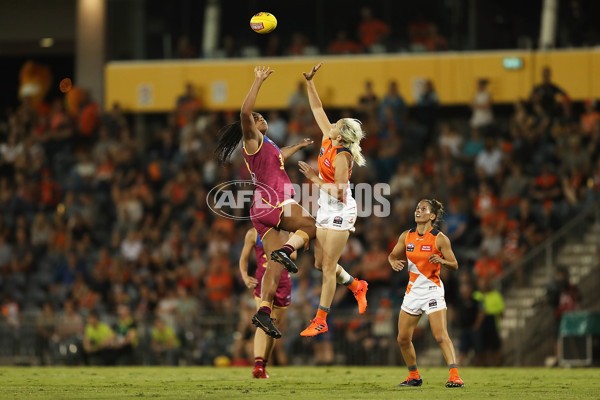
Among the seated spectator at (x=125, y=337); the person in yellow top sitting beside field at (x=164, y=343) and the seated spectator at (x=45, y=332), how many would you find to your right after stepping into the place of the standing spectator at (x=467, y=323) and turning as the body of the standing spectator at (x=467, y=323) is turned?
3

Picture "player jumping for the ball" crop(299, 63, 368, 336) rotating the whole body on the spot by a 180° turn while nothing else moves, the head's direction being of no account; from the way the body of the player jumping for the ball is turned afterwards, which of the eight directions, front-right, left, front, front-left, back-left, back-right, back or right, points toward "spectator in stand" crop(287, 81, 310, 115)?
left

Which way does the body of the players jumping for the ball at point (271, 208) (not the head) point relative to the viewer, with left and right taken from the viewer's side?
facing to the right of the viewer

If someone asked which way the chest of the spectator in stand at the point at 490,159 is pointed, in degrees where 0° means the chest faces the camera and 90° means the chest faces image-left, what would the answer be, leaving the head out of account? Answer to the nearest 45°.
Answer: approximately 0°

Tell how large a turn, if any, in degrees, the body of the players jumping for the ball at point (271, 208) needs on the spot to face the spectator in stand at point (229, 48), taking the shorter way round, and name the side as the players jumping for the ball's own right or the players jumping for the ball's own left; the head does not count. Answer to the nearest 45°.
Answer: approximately 90° to the players jumping for the ball's own left

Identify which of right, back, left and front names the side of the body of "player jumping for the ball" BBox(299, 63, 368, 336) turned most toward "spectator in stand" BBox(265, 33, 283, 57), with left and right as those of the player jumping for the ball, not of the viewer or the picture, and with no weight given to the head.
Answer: right

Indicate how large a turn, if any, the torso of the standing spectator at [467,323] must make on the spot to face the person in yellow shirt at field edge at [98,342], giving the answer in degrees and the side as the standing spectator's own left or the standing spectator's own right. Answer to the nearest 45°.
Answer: approximately 90° to the standing spectator's own right
